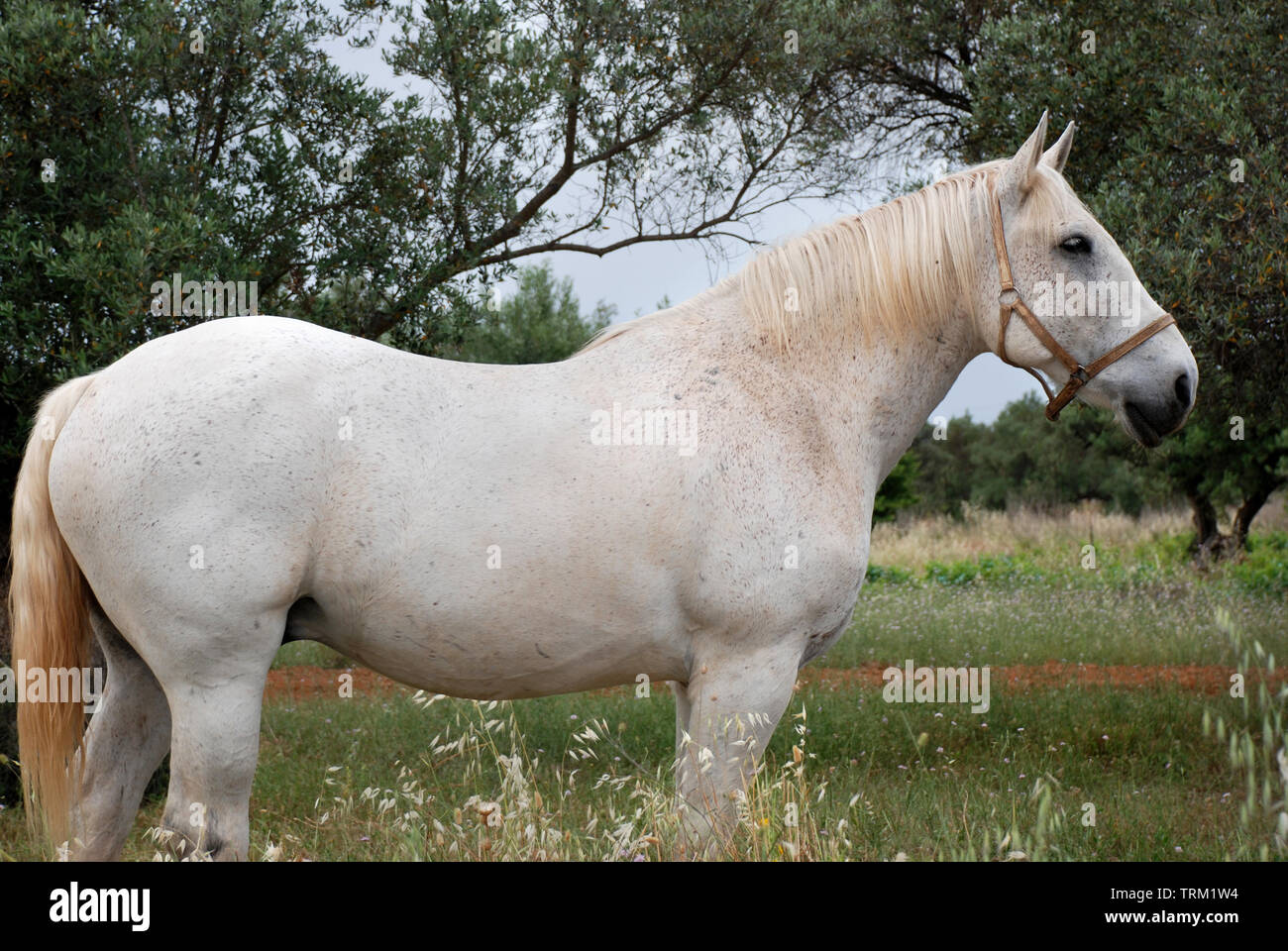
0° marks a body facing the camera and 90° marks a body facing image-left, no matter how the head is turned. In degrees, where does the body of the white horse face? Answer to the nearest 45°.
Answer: approximately 270°

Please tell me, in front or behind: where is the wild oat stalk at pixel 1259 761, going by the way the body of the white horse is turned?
in front
